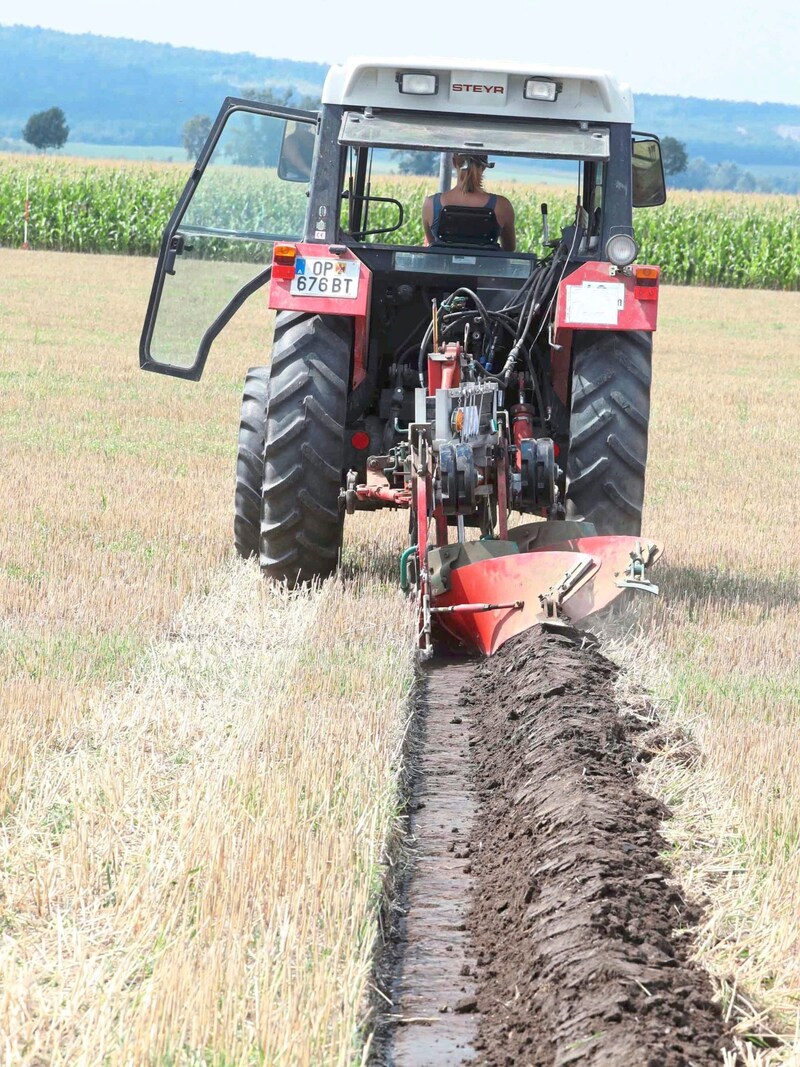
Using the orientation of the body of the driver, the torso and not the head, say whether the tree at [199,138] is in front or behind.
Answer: in front

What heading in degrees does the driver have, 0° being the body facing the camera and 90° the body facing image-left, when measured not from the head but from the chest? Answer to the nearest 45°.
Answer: approximately 180°

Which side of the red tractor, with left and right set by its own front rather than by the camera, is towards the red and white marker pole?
front

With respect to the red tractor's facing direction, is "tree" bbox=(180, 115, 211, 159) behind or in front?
in front

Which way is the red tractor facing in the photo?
away from the camera

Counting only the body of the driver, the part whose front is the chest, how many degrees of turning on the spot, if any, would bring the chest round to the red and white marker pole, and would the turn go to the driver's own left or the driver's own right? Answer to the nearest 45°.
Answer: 0° — they already face it
